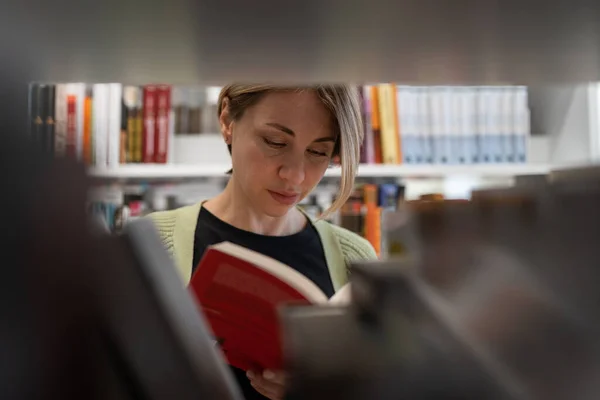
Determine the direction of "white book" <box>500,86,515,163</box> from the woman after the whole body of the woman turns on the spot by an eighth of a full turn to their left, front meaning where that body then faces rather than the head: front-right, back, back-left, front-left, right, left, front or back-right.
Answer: left

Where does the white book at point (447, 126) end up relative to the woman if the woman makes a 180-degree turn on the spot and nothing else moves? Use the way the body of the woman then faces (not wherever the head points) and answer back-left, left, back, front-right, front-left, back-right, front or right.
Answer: front-right

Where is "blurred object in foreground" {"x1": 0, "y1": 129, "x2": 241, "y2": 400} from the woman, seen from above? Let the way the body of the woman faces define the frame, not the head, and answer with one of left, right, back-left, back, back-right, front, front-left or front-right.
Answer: front

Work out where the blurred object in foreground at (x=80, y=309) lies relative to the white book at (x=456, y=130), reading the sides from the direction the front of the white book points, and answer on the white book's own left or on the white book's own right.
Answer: on the white book's own right

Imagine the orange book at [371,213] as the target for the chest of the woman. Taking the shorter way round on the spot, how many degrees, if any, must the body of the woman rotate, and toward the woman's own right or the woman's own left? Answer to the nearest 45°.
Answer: approximately 135° to the woman's own left
